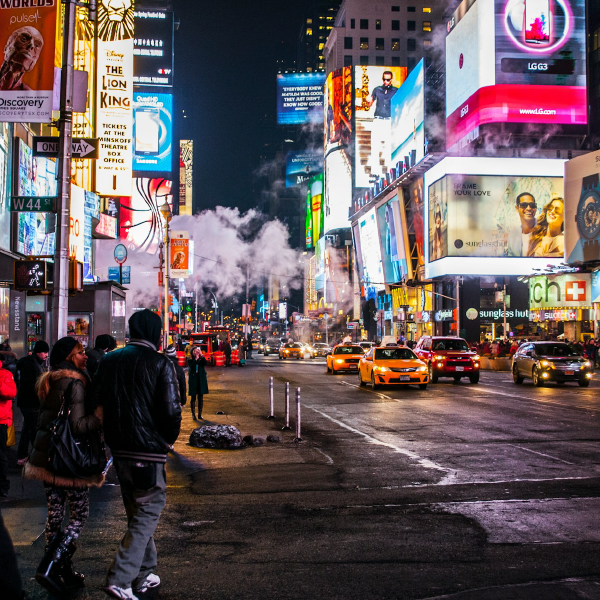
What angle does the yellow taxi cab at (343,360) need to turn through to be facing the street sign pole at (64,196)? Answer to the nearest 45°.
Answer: approximately 45° to its right

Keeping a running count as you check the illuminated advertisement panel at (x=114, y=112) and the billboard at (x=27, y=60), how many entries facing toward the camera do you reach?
2

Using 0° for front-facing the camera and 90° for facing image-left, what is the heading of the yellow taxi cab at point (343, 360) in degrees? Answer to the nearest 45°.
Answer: approximately 315°

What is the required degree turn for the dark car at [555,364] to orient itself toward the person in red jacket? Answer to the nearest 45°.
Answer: approximately 45° to its right

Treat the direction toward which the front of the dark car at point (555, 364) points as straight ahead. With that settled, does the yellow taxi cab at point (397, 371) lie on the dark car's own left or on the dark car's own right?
on the dark car's own right

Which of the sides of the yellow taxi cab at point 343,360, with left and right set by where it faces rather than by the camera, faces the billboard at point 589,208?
left

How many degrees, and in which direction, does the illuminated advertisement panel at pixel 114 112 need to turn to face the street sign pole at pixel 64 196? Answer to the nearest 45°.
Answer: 0° — it already faces it

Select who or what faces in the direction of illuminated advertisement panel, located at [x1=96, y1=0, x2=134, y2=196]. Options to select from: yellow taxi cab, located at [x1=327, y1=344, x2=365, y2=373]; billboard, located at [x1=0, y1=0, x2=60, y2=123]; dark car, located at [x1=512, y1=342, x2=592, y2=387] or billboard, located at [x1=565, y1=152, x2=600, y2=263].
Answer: billboard, located at [x1=565, y1=152, x2=600, y2=263]

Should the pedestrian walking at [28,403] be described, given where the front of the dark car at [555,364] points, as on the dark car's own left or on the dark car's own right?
on the dark car's own right

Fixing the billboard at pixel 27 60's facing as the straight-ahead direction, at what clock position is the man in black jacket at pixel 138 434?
The man in black jacket is roughly at 12 o'clock from the billboard.
